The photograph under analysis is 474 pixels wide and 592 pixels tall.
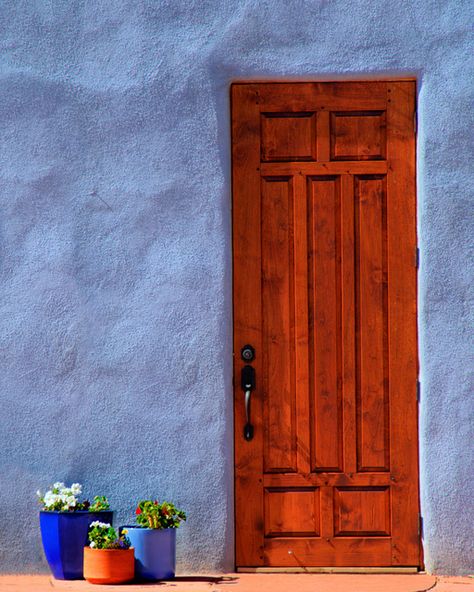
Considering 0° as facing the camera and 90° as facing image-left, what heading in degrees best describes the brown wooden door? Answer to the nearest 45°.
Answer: approximately 0°

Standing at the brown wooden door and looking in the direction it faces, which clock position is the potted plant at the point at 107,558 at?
The potted plant is roughly at 2 o'clock from the brown wooden door.

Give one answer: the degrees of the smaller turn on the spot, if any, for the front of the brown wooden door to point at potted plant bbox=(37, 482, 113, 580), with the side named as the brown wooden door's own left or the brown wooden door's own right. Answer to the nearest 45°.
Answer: approximately 90° to the brown wooden door's own right

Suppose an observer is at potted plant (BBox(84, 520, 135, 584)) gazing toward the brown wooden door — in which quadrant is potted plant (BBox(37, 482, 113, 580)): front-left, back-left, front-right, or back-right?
back-left

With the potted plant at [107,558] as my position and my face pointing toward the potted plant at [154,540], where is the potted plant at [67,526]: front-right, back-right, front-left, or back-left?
back-left

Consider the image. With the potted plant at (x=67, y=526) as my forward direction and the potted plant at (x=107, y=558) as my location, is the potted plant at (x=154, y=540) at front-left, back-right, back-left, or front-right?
back-right
